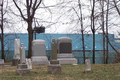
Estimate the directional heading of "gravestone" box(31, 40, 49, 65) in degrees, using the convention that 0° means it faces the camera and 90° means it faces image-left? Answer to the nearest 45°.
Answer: approximately 0°

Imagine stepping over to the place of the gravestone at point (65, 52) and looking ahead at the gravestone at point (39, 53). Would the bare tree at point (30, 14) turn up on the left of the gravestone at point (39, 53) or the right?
right

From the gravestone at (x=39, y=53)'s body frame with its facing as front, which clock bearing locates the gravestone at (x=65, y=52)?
the gravestone at (x=65, y=52) is roughly at 9 o'clock from the gravestone at (x=39, y=53).
